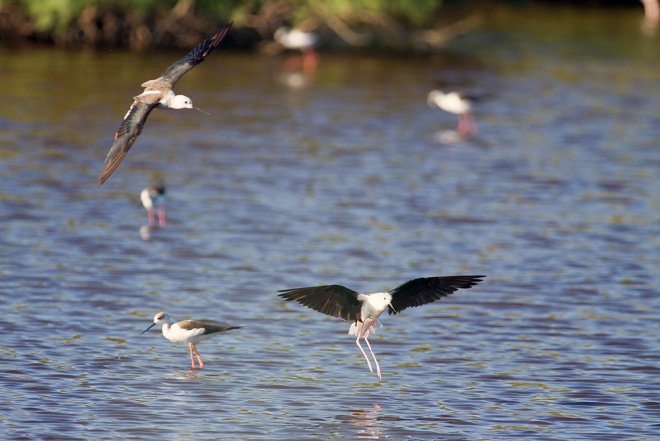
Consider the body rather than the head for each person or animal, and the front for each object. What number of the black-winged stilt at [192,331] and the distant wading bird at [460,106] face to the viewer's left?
2

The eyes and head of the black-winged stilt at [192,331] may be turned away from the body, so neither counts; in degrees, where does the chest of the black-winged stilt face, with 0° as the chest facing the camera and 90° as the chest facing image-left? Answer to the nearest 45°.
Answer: approximately 90°

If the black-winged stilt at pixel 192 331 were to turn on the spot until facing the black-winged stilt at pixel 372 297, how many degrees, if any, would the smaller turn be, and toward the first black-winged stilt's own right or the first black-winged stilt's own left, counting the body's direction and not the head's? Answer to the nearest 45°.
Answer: approximately 135° to the first black-winged stilt's own left

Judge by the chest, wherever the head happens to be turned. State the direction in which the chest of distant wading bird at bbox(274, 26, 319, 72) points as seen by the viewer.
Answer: to the viewer's left

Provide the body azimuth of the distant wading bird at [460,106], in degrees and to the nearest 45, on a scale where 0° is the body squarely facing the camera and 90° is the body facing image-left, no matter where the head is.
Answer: approximately 90°

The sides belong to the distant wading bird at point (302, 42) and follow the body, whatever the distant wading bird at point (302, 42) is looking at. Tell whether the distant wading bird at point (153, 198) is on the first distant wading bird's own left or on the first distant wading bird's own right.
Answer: on the first distant wading bird's own left

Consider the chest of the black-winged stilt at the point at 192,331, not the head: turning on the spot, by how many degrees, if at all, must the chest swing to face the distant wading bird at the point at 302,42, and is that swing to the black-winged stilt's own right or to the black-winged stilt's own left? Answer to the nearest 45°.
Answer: approximately 90° to the black-winged stilt's own right

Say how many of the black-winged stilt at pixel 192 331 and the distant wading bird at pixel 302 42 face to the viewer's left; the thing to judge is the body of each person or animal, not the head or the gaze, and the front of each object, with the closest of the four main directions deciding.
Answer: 2
